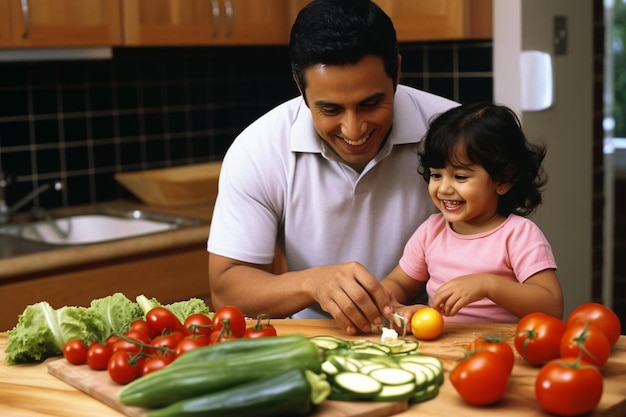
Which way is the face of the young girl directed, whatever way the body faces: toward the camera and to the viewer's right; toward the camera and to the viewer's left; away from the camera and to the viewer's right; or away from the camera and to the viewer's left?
toward the camera and to the viewer's left

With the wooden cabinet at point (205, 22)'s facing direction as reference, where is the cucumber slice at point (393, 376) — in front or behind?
in front

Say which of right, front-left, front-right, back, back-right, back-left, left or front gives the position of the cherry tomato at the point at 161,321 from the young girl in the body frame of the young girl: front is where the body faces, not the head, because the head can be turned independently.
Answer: front

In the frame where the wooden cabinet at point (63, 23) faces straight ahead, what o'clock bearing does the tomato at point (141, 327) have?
The tomato is roughly at 12 o'clock from the wooden cabinet.

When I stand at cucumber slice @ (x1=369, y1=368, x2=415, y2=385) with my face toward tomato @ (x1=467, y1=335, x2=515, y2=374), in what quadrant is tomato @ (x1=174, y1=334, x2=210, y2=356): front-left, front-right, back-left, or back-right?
back-left

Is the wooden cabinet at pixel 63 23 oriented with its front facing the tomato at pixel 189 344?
yes

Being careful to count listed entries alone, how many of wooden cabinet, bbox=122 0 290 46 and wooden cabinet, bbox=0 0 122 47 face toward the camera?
2

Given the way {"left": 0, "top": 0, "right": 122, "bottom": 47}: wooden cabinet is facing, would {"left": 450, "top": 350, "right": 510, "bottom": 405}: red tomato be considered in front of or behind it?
in front

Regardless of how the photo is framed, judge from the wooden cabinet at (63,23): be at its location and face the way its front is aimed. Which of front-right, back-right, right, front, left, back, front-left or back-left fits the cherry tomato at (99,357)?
front

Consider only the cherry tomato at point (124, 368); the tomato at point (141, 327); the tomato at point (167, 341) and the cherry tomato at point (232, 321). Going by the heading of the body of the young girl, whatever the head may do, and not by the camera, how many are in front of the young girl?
4

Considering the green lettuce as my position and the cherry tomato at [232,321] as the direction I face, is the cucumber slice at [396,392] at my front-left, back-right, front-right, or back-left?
front-right

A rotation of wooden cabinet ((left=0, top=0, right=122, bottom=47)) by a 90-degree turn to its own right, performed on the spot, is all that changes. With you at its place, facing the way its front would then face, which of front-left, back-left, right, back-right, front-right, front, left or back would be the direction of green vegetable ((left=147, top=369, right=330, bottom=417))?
left

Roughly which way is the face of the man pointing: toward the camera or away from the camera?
toward the camera

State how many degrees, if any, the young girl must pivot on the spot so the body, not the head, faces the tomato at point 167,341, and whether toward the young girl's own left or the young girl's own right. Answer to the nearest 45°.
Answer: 0° — they already face it

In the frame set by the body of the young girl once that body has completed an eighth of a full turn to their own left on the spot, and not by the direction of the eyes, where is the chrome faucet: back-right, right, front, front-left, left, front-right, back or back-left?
back-right

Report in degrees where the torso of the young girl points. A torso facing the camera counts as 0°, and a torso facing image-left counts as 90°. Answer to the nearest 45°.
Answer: approximately 45°

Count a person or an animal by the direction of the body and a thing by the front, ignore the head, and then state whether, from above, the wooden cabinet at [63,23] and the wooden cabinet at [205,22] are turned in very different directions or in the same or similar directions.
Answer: same or similar directions
